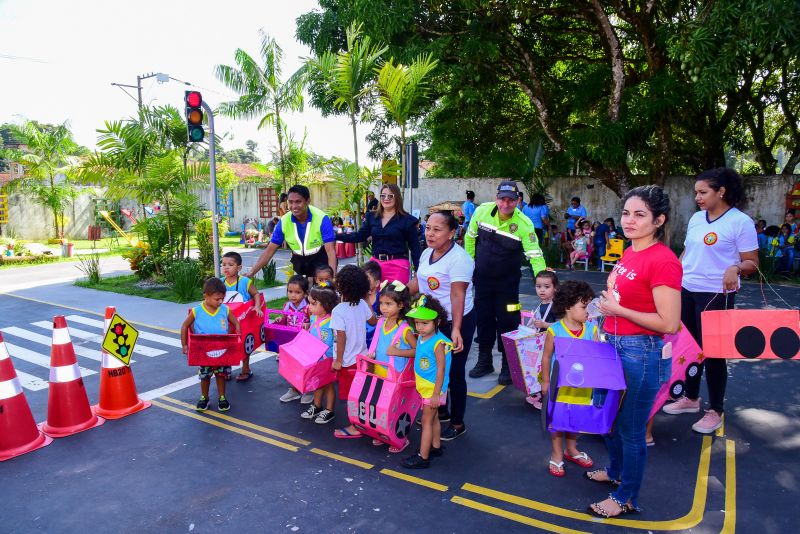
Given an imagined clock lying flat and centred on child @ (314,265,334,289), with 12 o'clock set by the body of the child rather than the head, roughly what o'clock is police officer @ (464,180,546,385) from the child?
The police officer is roughly at 8 o'clock from the child.

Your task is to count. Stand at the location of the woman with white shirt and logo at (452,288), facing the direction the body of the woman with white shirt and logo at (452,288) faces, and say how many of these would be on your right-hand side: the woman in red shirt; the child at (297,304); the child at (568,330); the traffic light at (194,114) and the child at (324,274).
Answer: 3

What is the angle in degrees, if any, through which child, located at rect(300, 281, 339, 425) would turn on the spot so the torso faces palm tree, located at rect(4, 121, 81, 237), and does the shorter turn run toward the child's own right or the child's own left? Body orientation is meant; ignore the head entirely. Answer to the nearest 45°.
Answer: approximately 90° to the child's own right

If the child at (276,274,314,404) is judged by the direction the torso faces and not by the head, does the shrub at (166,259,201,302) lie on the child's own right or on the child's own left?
on the child's own right

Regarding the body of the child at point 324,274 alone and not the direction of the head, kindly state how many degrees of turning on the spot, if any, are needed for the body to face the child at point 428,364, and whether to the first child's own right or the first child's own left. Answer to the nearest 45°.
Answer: approximately 45° to the first child's own left

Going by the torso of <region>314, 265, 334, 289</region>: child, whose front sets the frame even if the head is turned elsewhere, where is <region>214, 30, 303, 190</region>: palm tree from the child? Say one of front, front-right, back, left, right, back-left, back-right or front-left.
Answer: back-right

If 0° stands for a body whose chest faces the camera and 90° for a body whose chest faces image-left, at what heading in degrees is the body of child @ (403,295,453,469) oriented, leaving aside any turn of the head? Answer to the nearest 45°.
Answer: approximately 45°

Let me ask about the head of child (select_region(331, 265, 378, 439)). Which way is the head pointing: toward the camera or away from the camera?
away from the camera

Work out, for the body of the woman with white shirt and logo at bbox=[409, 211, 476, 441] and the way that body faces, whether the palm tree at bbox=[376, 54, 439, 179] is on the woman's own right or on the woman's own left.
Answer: on the woman's own right

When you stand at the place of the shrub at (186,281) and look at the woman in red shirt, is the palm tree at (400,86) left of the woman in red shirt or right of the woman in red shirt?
left

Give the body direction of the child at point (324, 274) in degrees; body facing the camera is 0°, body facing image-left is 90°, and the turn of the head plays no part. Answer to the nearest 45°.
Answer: approximately 45°

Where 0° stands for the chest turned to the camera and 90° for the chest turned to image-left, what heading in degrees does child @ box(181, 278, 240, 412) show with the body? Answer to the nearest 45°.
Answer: approximately 0°

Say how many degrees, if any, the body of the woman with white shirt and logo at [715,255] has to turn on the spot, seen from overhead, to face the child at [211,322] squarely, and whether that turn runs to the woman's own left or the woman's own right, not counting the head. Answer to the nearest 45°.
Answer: approximately 45° to the woman's own right
